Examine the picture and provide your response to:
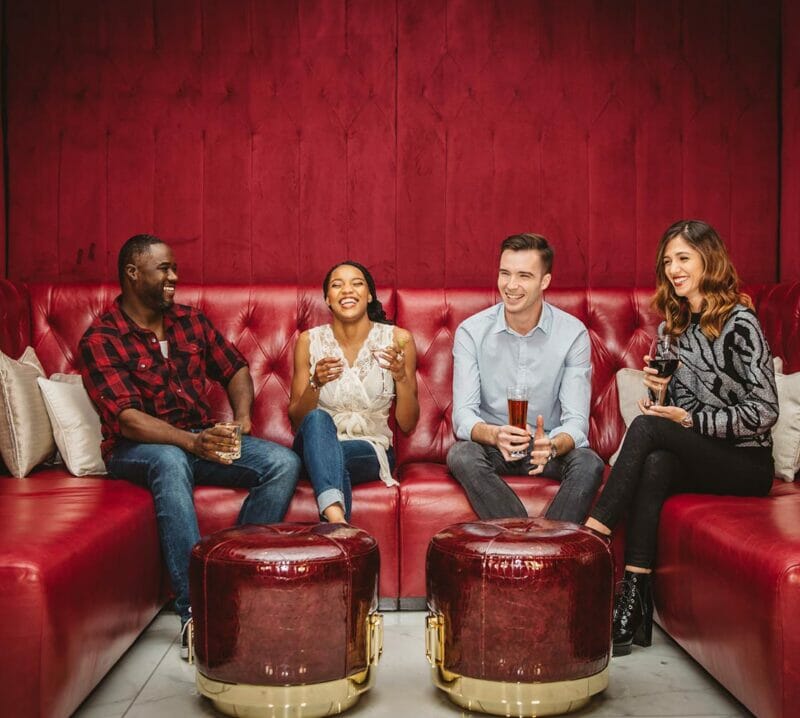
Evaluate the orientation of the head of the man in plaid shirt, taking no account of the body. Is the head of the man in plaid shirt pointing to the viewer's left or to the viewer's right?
to the viewer's right

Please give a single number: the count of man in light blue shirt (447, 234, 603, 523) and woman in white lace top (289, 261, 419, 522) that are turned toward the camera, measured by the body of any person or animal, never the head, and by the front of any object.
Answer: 2

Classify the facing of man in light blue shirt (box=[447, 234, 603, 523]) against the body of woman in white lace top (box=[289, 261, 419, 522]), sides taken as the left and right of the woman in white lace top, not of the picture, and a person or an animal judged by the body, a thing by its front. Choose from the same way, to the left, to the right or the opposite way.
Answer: the same way

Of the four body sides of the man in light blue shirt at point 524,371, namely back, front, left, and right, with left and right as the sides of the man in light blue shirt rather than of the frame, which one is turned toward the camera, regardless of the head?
front

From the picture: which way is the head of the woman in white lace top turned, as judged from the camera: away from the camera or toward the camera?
toward the camera

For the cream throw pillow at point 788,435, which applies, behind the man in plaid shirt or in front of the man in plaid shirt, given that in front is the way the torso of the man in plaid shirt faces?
in front

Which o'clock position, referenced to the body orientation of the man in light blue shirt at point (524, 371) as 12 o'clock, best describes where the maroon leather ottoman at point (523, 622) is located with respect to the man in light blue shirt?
The maroon leather ottoman is roughly at 12 o'clock from the man in light blue shirt.

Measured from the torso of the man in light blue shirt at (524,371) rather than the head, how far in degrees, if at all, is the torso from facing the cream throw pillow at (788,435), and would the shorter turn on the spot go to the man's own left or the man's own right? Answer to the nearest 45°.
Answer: approximately 90° to the man's own left

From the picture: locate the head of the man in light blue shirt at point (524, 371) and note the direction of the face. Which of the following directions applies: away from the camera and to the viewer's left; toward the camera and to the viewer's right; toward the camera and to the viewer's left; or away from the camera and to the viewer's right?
toward the camera and to the viewer's left

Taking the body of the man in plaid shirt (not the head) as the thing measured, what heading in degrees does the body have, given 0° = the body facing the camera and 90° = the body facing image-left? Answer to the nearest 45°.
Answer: approximately 315°

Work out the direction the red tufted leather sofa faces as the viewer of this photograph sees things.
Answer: facing the viewer

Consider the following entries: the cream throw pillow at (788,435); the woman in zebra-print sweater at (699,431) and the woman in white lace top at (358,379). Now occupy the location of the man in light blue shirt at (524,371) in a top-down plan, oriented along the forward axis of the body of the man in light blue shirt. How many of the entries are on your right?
1

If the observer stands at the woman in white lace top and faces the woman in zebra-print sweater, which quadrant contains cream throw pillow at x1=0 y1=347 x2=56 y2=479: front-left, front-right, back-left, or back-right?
back-right

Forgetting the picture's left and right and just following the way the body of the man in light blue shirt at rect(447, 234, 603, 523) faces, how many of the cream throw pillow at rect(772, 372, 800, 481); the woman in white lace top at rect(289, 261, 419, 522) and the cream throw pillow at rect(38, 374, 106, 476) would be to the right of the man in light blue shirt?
2
